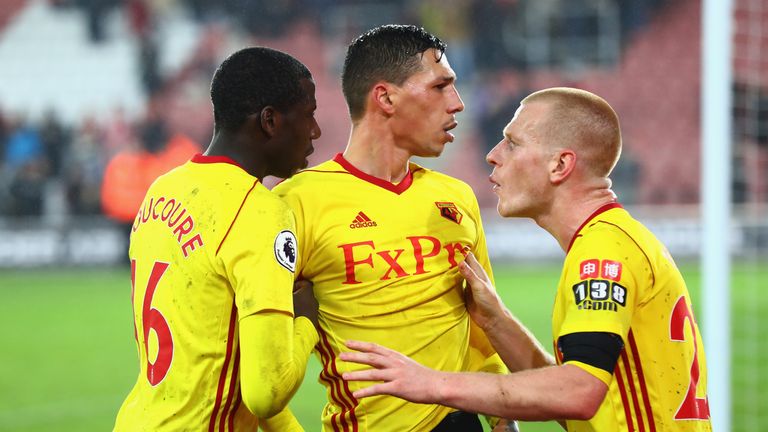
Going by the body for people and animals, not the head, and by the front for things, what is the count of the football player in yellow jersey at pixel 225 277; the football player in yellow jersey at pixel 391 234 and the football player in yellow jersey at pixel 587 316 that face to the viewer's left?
1

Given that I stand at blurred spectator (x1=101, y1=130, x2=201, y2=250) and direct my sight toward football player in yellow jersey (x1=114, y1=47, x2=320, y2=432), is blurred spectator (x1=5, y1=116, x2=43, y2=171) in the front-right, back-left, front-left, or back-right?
back-right

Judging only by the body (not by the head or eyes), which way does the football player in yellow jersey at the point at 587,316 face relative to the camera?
to the viewer's left

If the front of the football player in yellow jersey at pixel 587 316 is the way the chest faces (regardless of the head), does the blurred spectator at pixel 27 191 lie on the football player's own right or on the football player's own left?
on the football player's own right

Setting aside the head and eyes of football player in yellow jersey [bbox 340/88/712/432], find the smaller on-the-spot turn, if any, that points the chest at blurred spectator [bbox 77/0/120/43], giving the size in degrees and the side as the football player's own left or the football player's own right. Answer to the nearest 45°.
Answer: approximately 45° to the football player's own right

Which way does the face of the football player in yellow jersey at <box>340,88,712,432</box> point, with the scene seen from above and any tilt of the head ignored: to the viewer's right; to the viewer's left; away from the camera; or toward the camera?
to the viewer's left

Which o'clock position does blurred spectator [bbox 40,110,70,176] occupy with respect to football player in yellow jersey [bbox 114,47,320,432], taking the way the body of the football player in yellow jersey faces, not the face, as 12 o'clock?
The blurred spectator is roughly at 10 o'clock from the football player in yellow jersey.

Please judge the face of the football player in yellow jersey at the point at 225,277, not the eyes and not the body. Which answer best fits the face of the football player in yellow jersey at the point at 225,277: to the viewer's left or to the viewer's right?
to the viewer's right

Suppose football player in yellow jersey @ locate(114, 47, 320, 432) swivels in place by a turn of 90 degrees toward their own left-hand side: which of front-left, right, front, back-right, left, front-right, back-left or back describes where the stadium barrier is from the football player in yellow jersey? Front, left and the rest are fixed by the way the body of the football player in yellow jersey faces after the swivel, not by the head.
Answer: front-right

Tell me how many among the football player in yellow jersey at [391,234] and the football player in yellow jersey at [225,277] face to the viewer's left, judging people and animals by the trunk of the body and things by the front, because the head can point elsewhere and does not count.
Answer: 0

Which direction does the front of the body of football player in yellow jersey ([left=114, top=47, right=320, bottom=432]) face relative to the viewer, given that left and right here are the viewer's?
facing away from the viewer and to the right of the viewer

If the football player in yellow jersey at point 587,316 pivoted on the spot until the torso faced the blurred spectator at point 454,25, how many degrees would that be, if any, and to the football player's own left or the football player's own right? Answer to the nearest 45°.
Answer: approximately 90° to the football player's own right

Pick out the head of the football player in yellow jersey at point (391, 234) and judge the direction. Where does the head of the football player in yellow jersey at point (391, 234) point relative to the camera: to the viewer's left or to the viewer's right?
to the viewer's right
